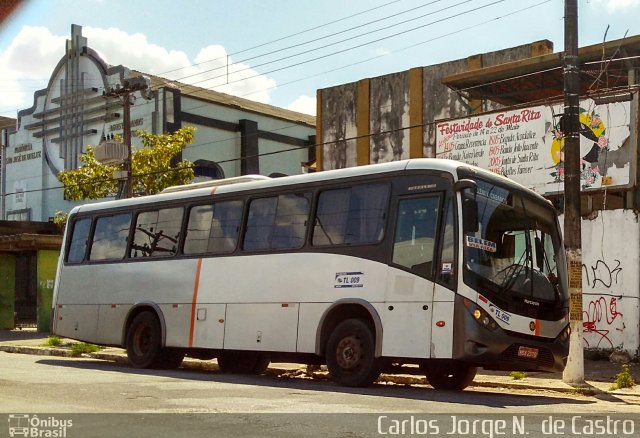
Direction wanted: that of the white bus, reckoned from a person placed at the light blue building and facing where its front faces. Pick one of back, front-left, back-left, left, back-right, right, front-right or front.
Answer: front-left

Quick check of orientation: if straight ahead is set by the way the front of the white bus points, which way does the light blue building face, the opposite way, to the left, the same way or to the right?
to the right

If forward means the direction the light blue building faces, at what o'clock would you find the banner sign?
The banner sign is roughly at 10 o'clock from the light blue building.

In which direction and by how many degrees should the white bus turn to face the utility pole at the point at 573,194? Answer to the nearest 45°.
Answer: approximately 45° to its left

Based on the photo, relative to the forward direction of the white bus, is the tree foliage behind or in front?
behind

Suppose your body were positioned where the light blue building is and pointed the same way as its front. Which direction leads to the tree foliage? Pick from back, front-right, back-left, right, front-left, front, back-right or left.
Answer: front-left

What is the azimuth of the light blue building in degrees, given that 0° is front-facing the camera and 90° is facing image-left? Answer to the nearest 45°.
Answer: approximately 45°

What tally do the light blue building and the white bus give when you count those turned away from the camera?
0

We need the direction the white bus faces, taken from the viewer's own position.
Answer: facing the viewer and to the right of the viewer
